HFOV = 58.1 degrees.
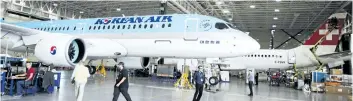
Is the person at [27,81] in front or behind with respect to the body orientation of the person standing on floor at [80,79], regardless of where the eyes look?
in front

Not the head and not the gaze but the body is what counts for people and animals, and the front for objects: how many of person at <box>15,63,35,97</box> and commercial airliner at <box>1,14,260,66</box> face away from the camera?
0

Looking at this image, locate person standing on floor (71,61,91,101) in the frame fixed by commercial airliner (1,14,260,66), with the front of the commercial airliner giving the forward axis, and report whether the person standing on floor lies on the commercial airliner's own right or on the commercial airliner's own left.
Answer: on the commercial airliner's own right
